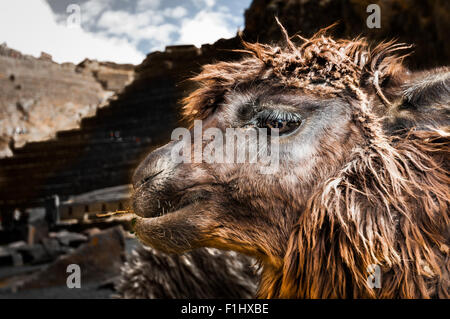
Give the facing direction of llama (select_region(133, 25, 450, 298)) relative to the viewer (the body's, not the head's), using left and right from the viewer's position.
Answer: facing to the left of the viewer
